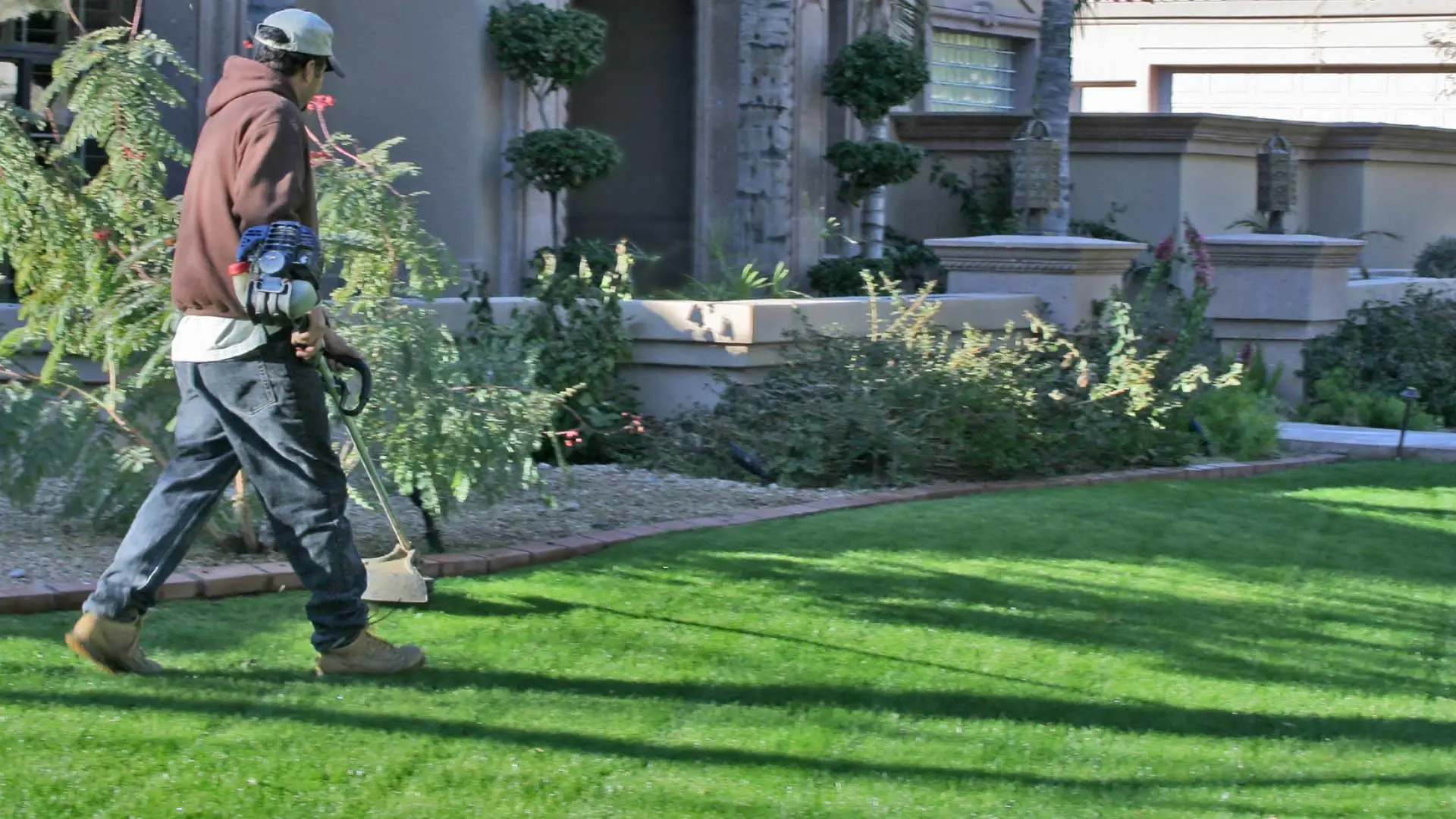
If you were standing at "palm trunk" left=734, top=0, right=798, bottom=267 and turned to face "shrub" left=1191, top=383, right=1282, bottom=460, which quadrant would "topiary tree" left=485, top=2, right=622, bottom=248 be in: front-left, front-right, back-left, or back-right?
back-right

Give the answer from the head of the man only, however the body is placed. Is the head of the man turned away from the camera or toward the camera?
away from the camera

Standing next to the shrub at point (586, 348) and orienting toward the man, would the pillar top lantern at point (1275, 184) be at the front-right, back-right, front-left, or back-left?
back-left

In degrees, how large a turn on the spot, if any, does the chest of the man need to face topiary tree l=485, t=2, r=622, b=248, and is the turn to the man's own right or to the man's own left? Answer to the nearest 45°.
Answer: approximately 45° to the man's own left

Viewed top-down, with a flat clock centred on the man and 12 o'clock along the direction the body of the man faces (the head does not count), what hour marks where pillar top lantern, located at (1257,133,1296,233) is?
The pillar top lantern is roughly at 12 o'clock from the man.

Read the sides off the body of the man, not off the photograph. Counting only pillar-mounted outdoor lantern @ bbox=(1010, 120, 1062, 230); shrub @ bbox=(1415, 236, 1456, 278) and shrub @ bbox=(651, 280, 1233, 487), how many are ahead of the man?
3

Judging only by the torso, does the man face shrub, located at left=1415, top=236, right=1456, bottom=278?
yes

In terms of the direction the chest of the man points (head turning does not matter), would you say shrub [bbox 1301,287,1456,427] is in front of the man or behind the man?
in front

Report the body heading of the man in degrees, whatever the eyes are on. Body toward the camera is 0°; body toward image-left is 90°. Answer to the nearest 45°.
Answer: approximately 225°

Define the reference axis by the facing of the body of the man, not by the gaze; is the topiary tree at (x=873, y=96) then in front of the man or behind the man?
in front

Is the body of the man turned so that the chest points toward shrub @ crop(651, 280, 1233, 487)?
yes

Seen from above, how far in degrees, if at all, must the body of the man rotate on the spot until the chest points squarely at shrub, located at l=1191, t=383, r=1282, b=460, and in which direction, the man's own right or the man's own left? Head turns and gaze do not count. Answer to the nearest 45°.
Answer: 0° — they already face it
